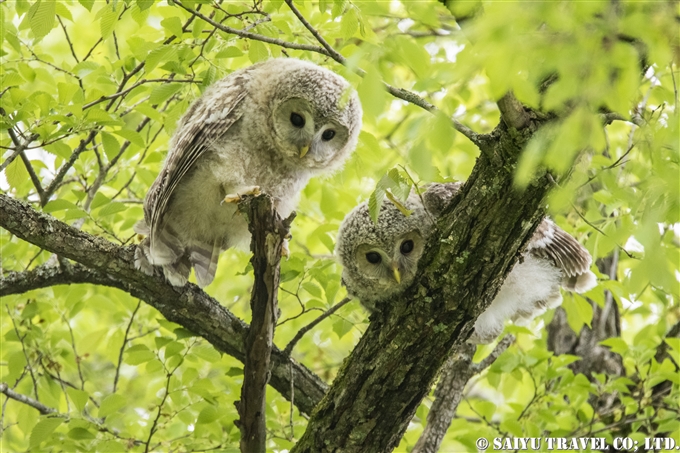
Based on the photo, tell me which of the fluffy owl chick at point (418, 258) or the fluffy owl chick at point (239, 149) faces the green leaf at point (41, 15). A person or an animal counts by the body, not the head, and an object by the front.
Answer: the fluffy owl chick at point (418, 258)

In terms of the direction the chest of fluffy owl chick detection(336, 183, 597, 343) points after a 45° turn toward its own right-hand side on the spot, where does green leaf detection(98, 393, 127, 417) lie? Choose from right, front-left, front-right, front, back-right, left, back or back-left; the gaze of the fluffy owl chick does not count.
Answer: front

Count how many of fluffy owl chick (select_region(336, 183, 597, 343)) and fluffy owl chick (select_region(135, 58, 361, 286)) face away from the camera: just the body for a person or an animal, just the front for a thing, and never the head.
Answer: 0

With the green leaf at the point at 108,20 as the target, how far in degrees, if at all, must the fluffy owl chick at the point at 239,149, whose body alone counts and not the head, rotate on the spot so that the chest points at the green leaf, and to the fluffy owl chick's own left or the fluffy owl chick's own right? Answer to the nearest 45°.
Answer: approximately 90° to the fluffy owl chick's own right

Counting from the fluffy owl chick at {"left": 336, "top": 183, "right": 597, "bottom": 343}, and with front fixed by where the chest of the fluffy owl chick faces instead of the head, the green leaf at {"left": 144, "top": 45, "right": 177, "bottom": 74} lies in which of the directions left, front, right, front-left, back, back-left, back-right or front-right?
front

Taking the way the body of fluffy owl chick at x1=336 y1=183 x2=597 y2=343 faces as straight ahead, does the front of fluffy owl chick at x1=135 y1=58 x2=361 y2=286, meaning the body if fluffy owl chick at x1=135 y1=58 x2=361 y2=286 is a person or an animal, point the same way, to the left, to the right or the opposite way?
to the left

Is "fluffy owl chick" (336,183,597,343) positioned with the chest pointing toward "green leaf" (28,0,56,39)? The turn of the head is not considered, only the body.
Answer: yes

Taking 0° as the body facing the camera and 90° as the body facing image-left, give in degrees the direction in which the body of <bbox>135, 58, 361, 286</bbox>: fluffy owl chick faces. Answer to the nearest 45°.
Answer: approximately 315°

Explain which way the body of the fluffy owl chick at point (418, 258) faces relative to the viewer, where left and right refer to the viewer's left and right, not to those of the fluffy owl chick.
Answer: facing the viewer and to the left of the viewer

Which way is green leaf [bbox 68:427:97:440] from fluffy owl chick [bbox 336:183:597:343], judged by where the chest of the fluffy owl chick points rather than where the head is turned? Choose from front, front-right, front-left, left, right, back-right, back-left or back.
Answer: front-right

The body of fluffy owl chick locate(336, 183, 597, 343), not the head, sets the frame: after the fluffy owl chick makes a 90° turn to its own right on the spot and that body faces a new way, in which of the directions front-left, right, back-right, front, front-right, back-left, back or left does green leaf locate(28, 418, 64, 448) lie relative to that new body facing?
front-left
